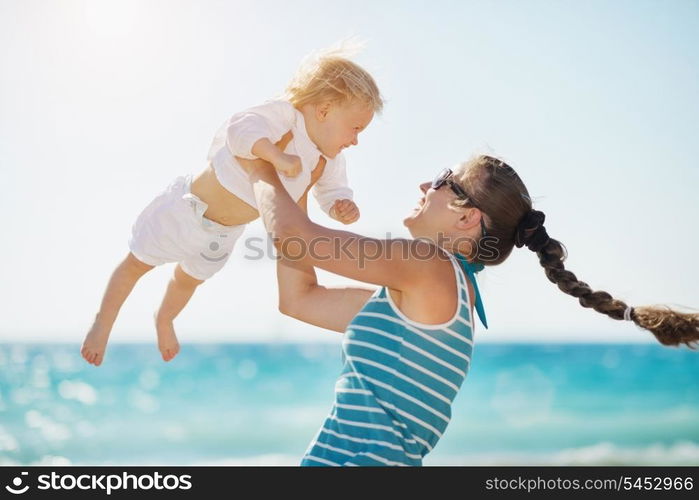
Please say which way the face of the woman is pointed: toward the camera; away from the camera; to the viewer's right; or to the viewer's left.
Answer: to the viewer's left

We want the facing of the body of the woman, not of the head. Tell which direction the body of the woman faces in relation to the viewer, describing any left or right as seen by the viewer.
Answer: facing to the left of the viewer
